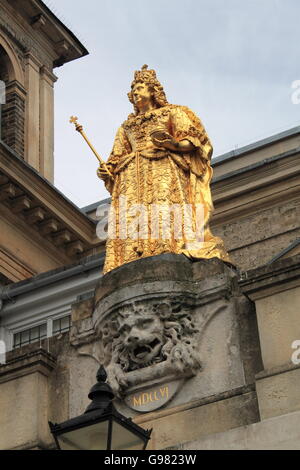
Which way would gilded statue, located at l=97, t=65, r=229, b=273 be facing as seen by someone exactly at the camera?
facing the viewer and to the left of the viewer
